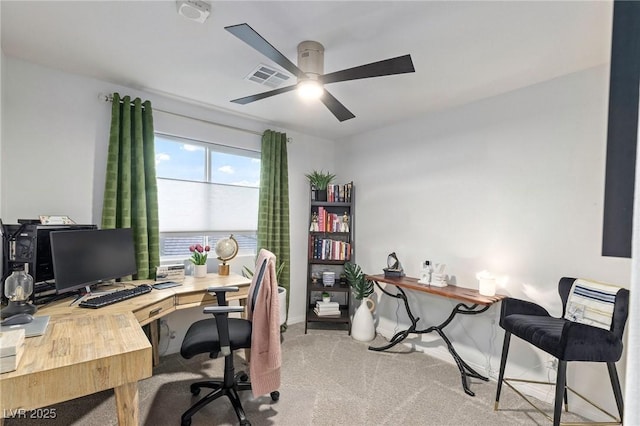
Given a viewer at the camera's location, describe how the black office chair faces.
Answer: facing to the left of the viewer

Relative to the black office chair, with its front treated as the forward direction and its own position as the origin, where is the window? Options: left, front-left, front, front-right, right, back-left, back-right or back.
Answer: right

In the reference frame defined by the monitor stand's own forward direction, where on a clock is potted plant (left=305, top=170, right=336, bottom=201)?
The potted plant is roughly at 10 o'clock from the monitor stand.

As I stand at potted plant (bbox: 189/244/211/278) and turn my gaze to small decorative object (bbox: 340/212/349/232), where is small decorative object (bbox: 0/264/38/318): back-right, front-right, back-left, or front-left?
back-right

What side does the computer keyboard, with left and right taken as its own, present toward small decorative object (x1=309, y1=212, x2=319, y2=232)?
left

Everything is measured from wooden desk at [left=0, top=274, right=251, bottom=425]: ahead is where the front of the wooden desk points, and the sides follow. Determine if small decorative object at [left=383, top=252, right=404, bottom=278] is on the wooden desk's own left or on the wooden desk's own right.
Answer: on the wooden desk's own left

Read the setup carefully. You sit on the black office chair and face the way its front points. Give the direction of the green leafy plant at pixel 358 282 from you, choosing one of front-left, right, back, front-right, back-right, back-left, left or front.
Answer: back-right

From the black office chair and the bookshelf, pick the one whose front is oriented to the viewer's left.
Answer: the black office chair

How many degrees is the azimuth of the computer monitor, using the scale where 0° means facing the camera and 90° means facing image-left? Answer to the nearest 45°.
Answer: approximately 315°

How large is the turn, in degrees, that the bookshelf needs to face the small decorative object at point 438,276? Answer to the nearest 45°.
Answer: approximately 45° to its left

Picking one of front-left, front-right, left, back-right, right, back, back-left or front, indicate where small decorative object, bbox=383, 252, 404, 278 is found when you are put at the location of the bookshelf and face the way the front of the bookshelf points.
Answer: front-left

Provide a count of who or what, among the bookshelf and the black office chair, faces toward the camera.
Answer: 1
